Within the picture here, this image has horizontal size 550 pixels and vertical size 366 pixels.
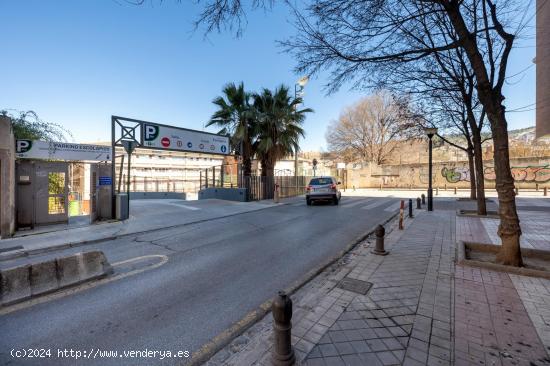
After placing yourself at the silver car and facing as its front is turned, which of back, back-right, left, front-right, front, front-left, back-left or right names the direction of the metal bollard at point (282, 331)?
back

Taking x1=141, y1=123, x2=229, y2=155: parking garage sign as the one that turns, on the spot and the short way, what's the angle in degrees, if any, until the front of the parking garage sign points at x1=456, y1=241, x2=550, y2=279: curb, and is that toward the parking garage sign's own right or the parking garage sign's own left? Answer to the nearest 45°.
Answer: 0° — it already faces it

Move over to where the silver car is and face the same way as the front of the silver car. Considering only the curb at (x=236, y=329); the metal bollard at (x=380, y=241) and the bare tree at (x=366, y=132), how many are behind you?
2

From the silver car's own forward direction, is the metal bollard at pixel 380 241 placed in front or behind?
behind

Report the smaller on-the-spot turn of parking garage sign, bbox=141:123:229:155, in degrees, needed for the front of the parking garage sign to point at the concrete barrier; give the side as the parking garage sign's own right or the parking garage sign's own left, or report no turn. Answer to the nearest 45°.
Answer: approximately 45° to the parking garage sign's own right

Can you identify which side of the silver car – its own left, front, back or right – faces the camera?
back

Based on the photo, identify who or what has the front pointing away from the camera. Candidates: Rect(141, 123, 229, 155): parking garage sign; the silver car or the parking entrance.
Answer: the silver car

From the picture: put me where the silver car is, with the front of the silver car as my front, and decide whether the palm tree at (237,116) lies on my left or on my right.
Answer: on my left

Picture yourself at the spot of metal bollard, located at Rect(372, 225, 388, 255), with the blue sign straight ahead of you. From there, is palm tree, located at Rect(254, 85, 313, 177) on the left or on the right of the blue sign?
right
